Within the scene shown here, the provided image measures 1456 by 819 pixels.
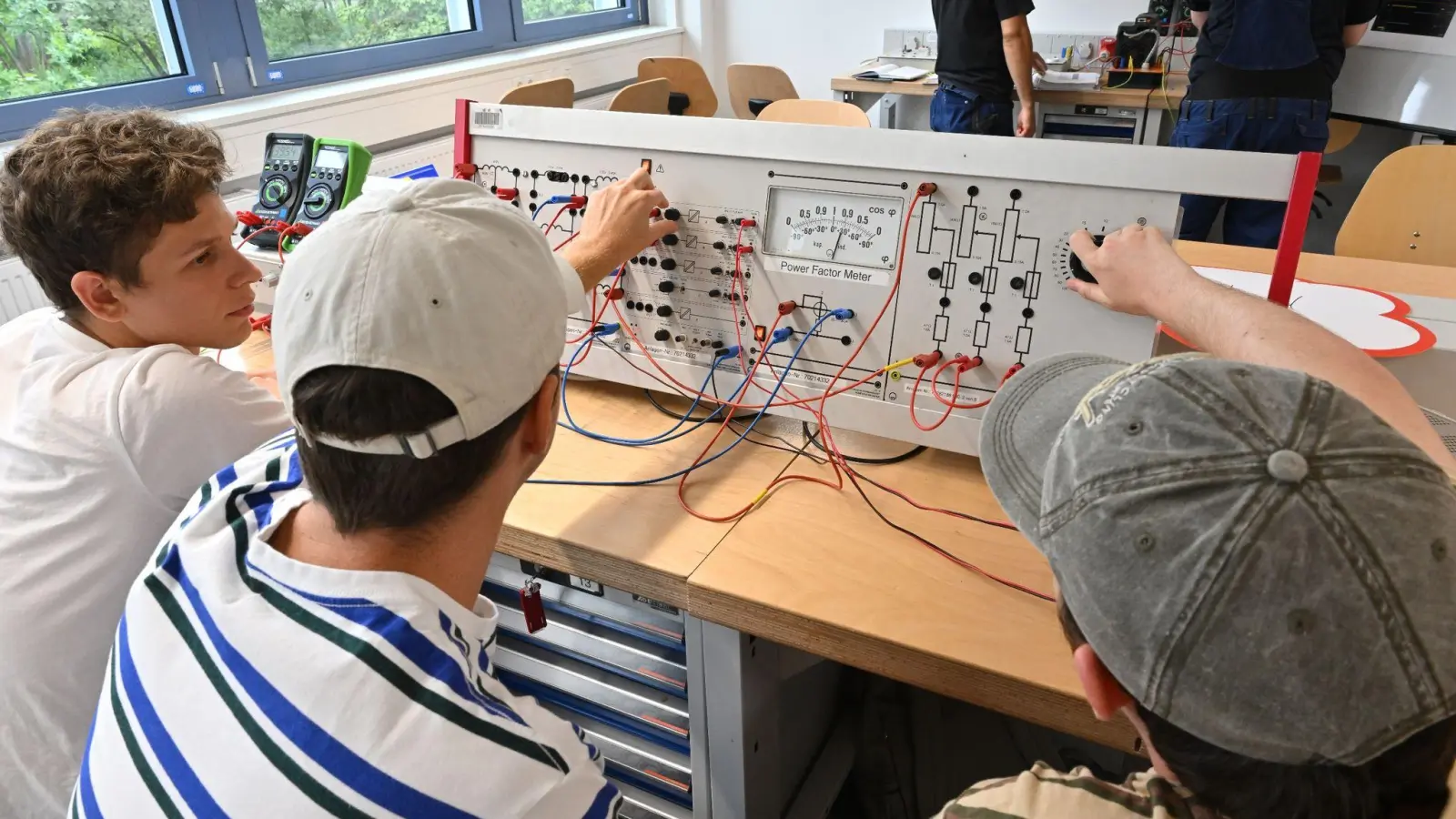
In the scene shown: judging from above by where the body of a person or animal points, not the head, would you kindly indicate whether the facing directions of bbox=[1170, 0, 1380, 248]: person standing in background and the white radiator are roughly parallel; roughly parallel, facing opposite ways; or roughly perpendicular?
roughly perpendicular

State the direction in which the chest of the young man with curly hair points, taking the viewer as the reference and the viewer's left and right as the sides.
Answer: facing away from the viewer and to the right of the viewer

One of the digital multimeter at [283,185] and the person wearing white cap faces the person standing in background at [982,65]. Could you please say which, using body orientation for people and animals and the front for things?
the person wearing white cap

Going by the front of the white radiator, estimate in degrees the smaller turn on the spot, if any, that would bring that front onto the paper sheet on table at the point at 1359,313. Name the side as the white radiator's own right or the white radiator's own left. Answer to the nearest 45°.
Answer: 0° — it already faces it

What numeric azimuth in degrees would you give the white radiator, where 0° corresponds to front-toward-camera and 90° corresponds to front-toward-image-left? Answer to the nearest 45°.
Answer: approximately 315°

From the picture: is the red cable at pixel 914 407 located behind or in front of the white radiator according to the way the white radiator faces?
in front

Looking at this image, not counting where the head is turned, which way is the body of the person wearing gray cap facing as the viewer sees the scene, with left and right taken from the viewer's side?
facing away from the viewer and to the left of the viewer

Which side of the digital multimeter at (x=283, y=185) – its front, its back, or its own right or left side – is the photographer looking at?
front

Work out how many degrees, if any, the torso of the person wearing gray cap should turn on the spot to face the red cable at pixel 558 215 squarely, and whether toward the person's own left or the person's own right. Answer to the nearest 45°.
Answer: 0° — they already face it

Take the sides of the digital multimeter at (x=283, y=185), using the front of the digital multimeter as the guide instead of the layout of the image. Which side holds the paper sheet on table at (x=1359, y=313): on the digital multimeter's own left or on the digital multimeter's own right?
on the digital multimeter's own left

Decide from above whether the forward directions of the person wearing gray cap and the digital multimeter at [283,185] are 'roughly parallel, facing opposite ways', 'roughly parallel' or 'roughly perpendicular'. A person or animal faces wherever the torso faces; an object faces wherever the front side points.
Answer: roughly parallel, facing opposite ways

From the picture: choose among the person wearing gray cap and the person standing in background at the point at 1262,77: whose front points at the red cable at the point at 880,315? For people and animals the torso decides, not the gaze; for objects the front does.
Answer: the person wearing gray cap

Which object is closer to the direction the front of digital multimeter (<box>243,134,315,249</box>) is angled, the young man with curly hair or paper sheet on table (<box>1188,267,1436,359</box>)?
the young man with curly hair
